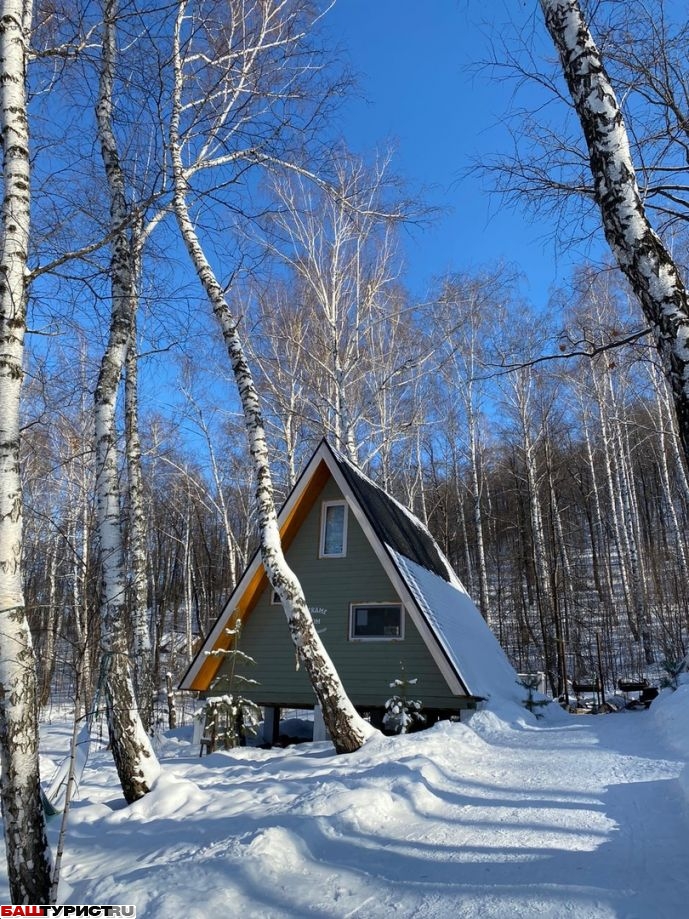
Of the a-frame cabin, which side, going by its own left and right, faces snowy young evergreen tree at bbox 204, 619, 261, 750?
front

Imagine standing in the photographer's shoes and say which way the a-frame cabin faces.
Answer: facing the viewer and to the left of the viewer

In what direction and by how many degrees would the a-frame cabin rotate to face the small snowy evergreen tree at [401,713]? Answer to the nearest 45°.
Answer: approximately 45° to its left

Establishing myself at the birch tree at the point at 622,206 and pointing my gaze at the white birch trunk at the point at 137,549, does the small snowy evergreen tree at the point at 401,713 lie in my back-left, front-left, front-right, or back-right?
front-right

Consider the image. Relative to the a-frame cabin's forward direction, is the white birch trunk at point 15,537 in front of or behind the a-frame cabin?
in front

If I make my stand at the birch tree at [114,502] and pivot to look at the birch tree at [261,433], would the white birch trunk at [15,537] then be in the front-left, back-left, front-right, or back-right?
back-right
